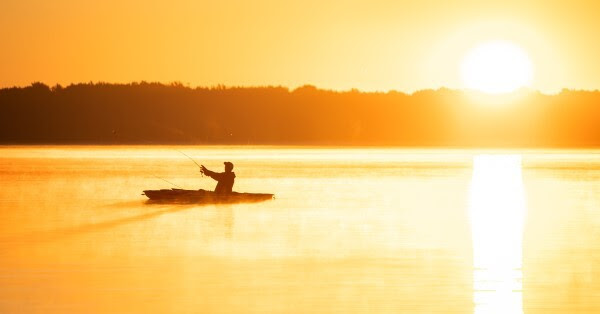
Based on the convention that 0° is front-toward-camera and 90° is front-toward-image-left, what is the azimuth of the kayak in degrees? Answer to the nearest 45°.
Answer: approximately 90°

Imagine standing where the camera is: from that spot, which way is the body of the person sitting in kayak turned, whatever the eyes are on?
to the viewer's left
